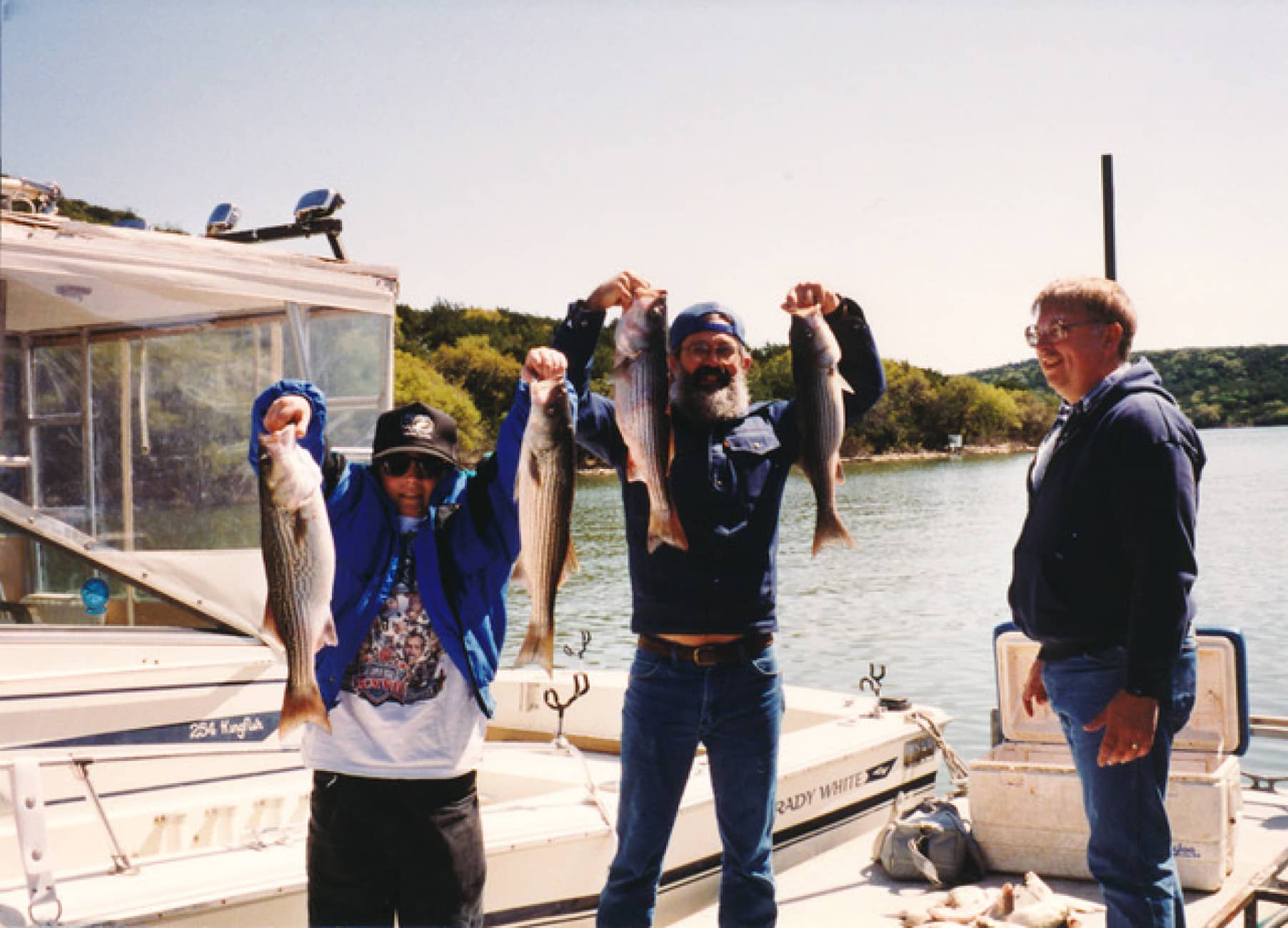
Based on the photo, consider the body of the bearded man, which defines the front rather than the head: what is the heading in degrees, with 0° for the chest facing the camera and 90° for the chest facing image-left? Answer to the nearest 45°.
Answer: approximately 0°

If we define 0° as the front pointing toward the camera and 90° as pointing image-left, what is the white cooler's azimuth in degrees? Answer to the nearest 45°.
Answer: approximately 0°

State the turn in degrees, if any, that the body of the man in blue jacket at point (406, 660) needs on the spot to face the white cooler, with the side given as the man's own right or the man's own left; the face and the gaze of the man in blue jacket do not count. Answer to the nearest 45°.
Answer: approximately 135° to the man's own left

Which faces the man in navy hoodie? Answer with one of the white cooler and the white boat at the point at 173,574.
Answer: the white cooler
